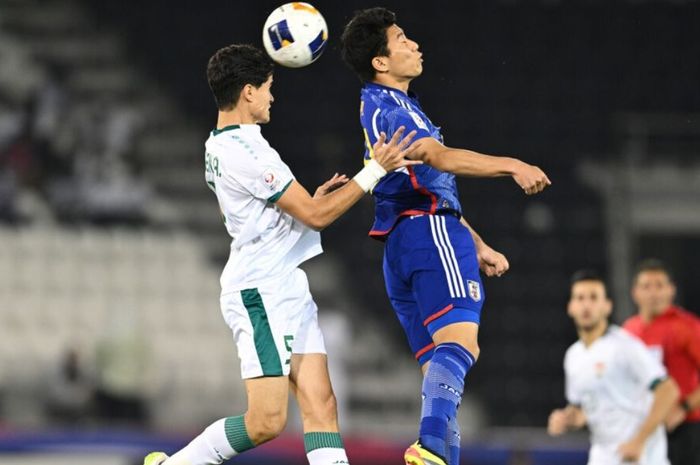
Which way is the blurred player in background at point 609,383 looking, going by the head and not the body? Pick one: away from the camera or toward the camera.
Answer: toward the camera

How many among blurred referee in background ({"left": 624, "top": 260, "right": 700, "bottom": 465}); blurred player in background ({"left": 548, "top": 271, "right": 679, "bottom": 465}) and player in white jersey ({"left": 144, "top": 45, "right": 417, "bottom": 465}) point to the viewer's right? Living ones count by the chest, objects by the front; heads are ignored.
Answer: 1

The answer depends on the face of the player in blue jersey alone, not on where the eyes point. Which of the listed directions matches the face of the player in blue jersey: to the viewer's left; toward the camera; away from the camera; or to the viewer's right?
to the viewer's right

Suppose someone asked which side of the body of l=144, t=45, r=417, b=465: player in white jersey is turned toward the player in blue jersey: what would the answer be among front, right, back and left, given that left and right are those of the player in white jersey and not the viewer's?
front

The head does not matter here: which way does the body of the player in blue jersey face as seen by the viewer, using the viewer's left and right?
facing to the right of the viewer

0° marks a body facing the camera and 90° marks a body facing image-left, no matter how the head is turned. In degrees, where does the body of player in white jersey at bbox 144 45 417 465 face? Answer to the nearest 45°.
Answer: approximately 270°

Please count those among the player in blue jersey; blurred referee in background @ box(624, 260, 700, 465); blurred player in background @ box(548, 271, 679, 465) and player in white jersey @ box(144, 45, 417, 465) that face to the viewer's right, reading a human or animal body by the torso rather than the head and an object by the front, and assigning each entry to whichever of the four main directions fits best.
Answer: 2

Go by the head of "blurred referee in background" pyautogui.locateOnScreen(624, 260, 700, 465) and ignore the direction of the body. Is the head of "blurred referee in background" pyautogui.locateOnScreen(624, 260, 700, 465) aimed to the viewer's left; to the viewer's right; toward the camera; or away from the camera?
toward the camera

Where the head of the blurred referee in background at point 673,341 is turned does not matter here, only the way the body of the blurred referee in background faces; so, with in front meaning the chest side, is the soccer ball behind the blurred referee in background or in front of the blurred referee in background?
in front
